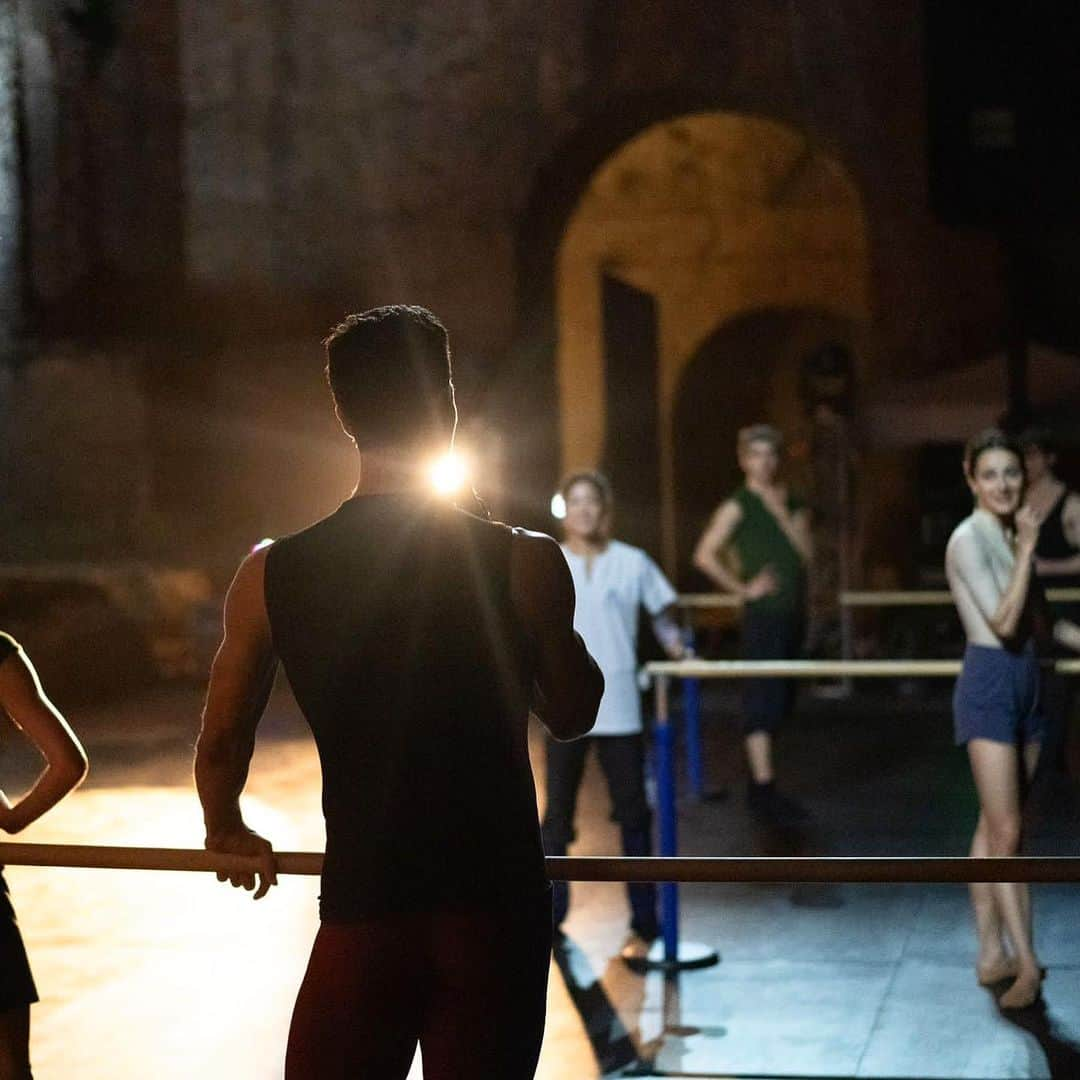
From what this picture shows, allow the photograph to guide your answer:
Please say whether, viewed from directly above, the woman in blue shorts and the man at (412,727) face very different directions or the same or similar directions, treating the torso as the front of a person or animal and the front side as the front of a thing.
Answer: very different directions

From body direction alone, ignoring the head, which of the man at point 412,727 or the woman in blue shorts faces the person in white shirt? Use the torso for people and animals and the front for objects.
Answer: the man

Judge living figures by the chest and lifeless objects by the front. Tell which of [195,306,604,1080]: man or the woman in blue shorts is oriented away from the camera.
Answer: the man

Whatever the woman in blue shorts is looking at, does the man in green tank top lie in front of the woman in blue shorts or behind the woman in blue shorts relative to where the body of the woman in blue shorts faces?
behind

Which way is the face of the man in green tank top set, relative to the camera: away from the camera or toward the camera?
toward the camera

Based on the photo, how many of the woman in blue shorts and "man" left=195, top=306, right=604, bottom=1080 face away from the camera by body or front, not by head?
1

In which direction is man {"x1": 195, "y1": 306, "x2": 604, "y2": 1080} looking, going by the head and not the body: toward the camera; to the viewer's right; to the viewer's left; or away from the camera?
away from the camera

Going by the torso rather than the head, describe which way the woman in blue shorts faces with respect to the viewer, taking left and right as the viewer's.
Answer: facing the viewer and to the right of the viewer

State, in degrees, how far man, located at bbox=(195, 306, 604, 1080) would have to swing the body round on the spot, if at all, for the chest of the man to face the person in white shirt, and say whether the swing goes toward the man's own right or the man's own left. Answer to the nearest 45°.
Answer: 0° — they already face them

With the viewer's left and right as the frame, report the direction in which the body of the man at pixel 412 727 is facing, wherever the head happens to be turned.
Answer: facing away from the viewer

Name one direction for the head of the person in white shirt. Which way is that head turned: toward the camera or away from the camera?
toward the camera

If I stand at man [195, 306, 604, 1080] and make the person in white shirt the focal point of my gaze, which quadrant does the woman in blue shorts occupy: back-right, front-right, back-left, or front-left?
front-right

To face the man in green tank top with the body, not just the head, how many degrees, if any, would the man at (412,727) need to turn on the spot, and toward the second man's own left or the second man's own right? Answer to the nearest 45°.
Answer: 0° — they already face them
